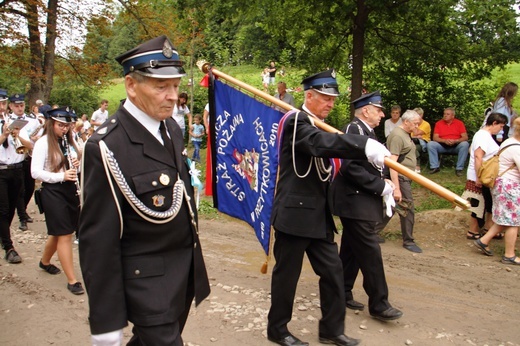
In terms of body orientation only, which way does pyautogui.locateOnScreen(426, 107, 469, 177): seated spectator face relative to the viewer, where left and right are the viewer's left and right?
facing the viewer

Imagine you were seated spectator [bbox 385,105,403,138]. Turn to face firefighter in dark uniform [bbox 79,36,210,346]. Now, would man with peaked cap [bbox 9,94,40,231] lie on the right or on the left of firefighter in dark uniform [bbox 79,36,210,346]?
right

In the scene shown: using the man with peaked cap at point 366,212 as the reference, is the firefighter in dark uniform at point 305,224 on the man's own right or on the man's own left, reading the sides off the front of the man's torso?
on the man's own right

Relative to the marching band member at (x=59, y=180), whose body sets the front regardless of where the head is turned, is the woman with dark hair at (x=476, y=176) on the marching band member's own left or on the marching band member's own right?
on the marching band member's own left
